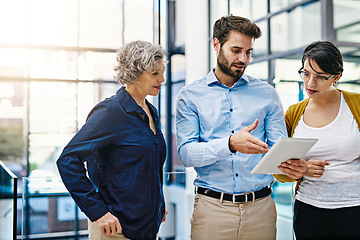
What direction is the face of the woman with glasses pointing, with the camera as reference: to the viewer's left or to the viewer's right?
to the viewer's left

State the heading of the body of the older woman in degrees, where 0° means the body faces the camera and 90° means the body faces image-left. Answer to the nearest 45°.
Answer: approximately 315°

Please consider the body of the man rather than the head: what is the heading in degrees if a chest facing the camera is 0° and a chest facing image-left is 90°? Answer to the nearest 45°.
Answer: approximately 0°

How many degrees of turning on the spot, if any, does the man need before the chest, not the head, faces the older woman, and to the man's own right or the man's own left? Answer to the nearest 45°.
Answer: approximately 45° to the man's own right

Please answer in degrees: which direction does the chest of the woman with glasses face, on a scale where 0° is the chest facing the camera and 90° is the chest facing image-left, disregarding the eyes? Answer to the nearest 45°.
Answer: approximately 45°

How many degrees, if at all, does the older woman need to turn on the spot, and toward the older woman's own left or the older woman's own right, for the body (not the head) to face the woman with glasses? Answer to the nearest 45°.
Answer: approximately 45° to the older woman's own left
